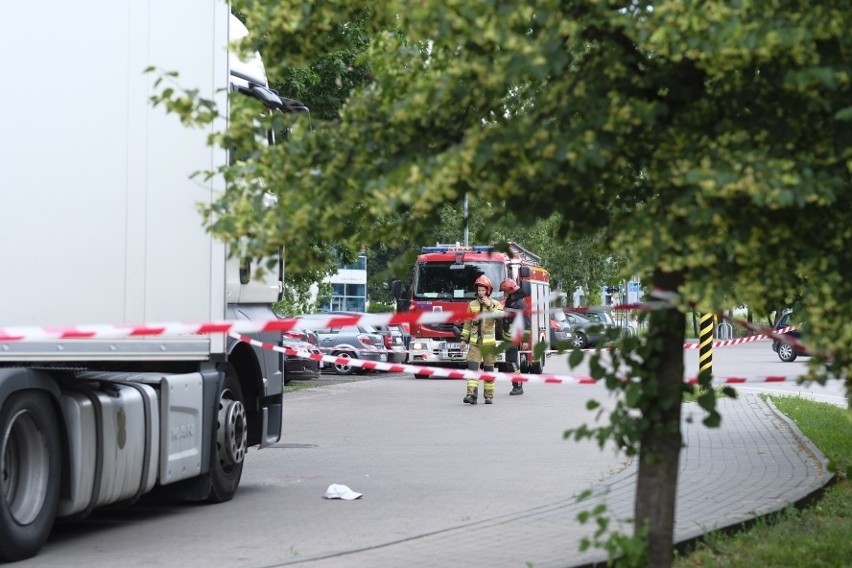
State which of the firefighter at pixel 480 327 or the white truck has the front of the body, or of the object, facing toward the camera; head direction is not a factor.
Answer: the firefighter

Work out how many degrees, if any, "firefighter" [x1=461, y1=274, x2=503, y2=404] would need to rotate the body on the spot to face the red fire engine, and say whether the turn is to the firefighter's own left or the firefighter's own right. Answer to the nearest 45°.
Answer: approximately 180°

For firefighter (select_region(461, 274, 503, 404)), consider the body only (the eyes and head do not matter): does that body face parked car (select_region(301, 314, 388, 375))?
no

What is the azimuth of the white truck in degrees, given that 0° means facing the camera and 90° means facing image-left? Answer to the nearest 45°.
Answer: approximately 225°

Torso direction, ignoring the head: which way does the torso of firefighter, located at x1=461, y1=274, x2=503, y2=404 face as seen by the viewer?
toward the camera

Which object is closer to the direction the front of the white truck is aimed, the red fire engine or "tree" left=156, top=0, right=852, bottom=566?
the red fire engine

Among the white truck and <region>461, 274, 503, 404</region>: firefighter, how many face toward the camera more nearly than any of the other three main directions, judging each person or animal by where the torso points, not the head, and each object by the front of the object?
1

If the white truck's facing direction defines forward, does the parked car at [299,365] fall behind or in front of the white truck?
in front

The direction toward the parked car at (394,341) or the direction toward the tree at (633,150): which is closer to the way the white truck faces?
the parked car
